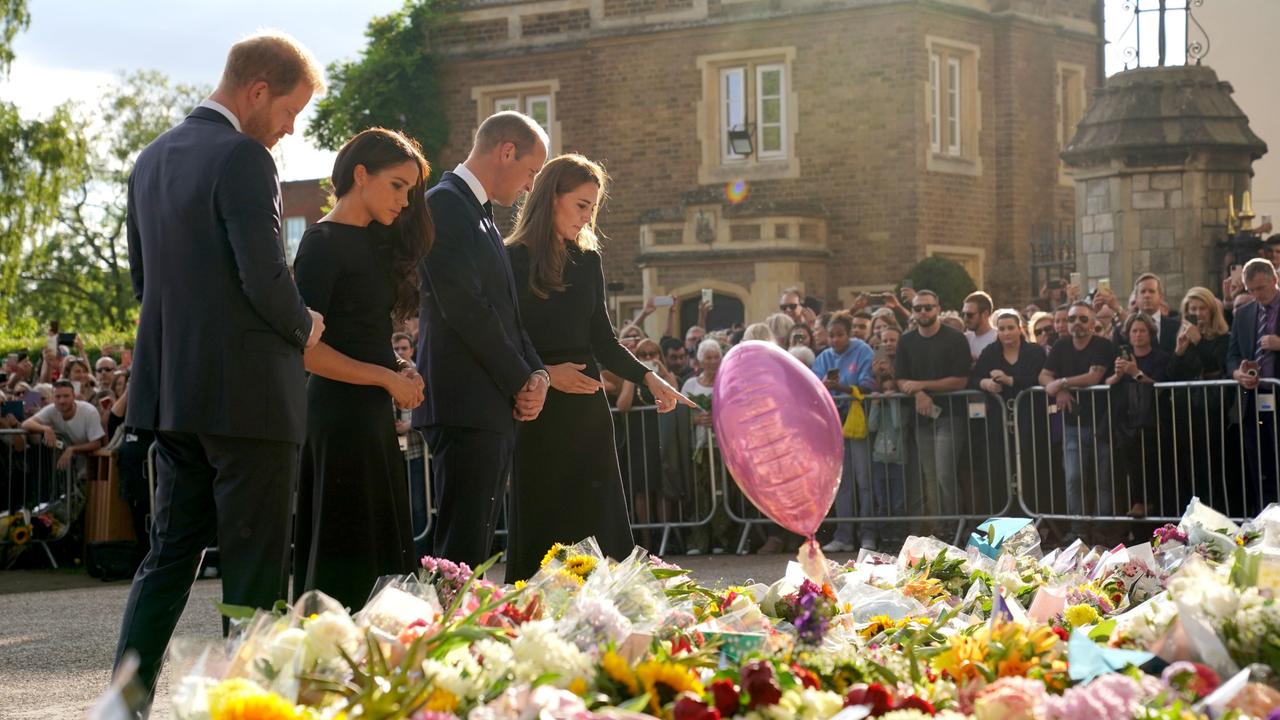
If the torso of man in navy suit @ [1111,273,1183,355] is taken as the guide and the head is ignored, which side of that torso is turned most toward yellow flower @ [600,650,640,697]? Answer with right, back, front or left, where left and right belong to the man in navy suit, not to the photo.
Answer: front

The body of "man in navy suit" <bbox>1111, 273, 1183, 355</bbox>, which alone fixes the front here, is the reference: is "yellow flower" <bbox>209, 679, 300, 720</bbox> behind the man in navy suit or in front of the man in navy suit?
in front

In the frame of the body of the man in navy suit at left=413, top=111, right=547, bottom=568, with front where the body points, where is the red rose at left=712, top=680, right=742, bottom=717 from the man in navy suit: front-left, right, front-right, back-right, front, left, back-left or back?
right

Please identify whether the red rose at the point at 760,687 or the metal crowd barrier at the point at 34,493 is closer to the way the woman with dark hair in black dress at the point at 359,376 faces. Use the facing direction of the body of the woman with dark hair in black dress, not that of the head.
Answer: the red rose

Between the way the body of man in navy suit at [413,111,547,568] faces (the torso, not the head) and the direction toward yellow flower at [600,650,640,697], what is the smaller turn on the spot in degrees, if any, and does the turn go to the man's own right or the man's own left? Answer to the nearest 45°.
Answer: approximately 90° to the man's own right

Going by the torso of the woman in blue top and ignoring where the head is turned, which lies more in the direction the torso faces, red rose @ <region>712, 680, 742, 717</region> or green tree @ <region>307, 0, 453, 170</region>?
the red rose

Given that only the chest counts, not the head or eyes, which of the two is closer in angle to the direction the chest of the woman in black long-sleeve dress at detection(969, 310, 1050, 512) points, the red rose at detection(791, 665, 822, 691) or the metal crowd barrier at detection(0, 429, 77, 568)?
the red rose

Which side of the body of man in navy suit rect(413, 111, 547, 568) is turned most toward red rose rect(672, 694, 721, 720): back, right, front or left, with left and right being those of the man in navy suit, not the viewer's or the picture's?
right
